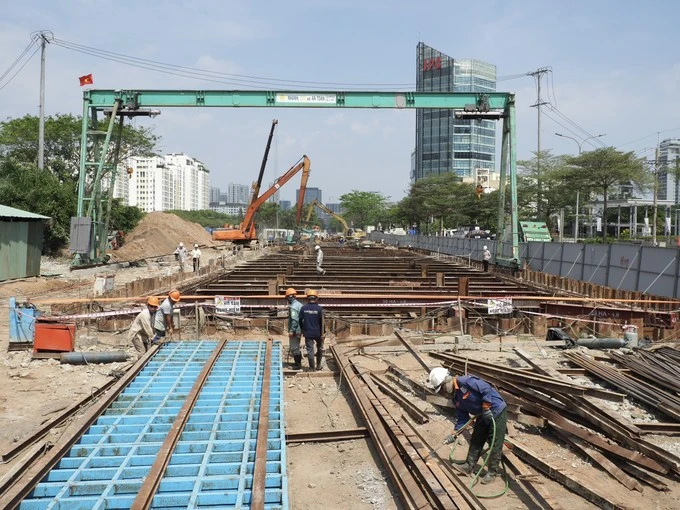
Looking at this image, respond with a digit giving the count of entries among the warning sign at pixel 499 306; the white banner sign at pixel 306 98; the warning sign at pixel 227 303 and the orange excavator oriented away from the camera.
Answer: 0

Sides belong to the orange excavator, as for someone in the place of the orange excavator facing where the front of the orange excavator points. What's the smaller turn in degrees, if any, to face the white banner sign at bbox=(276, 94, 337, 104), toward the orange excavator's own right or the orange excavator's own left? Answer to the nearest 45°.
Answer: approximately 90° to the orange excavator's own right

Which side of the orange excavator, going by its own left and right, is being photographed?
right

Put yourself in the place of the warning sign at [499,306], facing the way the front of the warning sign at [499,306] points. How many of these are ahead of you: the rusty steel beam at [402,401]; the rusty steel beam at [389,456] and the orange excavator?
2

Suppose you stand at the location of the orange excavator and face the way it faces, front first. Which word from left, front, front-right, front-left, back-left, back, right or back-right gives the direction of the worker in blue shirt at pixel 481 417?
right

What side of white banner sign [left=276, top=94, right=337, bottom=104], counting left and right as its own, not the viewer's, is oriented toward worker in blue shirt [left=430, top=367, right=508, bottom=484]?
front

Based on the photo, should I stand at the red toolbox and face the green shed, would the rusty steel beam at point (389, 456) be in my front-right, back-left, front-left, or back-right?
back-right

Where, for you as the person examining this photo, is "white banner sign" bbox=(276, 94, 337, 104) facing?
facing the viewer

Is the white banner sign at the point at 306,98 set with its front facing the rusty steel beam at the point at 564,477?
yes

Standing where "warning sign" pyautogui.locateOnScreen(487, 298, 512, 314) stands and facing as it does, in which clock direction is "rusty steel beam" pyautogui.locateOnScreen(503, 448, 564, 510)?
The rusty steel beam is roughly at 12 o'clock from the warning sign.
